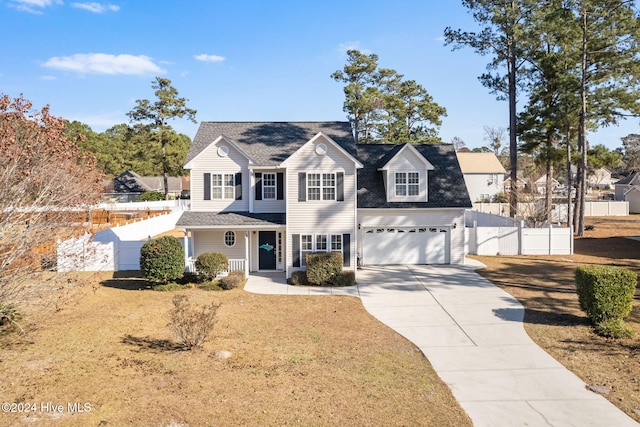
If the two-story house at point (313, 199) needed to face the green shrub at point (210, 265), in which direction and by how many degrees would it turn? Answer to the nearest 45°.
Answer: approximately 45° to its right

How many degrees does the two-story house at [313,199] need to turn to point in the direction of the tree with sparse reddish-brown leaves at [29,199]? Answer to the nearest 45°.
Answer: approximately 45° to its right

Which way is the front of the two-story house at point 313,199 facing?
toward the camera

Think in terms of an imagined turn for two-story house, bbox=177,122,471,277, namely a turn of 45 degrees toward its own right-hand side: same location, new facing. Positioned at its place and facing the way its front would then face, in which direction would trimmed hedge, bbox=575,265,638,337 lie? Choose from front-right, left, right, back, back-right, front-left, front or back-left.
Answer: left

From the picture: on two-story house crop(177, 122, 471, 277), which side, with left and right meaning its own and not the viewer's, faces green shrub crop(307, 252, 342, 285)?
front

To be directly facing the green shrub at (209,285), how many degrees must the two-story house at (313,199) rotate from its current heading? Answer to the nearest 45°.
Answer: approximately 45° to its right

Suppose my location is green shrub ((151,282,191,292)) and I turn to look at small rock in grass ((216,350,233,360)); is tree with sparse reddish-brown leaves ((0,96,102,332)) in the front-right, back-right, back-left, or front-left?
front-right

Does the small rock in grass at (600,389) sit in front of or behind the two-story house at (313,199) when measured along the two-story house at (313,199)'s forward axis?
in front

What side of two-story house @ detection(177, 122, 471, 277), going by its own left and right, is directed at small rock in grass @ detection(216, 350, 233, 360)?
front

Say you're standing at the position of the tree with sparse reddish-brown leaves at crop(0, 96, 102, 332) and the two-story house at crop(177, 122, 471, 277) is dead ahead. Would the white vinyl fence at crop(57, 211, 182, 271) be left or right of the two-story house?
left

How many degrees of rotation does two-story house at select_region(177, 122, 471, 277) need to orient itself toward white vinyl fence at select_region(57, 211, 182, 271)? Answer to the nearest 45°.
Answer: approximately 90° to its right

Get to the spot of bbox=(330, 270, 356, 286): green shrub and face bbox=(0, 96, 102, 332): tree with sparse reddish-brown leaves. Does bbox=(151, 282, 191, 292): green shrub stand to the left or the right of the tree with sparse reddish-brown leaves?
right

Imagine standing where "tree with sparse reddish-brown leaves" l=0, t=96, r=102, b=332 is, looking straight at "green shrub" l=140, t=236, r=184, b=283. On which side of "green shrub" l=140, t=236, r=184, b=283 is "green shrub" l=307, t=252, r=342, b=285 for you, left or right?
right
